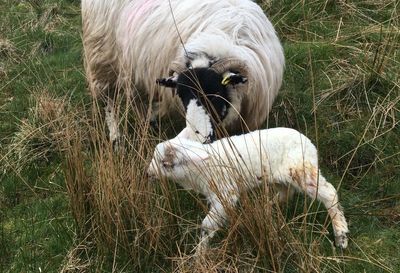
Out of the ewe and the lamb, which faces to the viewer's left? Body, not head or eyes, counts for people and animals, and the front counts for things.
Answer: the lamb

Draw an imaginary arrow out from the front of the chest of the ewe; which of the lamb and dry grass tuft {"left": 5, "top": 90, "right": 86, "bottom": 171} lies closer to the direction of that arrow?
the lamb

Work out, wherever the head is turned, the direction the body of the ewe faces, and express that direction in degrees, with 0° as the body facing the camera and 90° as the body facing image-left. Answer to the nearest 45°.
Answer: approximately 315°

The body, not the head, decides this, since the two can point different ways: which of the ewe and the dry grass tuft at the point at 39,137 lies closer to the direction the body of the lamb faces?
the dry grass tuft

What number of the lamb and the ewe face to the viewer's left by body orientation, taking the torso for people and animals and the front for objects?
1

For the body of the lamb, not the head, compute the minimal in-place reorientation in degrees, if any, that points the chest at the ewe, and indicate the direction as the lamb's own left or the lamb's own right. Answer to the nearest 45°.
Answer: approximately 90° to the lamb's own right

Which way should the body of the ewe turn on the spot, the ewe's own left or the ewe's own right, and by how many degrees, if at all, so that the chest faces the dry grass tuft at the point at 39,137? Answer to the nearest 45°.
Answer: approximately 135° to the ewe's own right

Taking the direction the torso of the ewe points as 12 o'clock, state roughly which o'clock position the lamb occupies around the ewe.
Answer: The lamb is roughly at 1 o'clock from the ewe.

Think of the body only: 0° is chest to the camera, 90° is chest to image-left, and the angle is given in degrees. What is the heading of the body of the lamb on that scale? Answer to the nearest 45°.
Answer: approximately 90°
